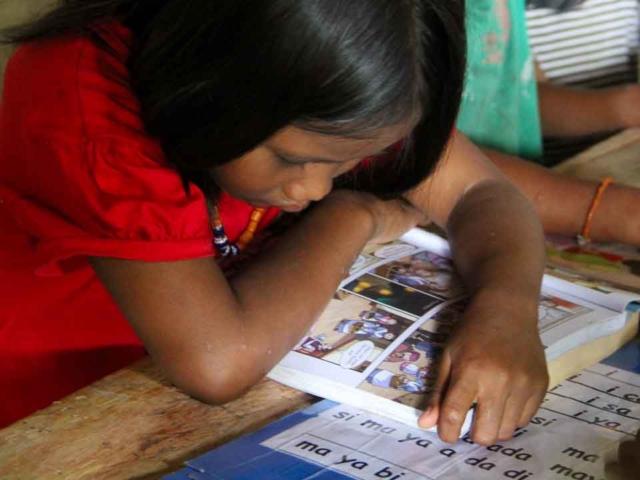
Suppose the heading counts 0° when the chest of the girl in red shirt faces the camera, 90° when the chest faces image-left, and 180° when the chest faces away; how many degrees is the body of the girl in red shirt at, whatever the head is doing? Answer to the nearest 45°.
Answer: approximately 315°

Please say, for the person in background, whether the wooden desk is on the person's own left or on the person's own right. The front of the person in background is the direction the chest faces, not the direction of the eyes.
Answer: on the person's own right

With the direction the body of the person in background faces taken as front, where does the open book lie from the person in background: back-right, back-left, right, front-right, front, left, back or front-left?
right
